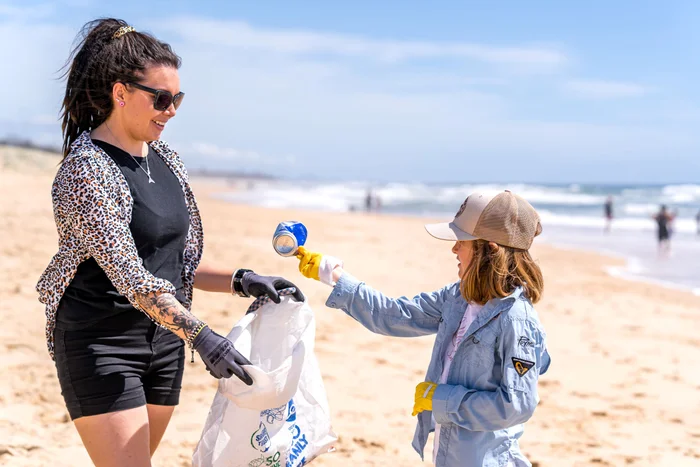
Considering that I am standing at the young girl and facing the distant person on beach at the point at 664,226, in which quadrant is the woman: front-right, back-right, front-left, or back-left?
back-left

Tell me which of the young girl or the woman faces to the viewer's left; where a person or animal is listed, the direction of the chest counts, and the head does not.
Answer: the young girl

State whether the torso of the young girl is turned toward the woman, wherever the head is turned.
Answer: yes

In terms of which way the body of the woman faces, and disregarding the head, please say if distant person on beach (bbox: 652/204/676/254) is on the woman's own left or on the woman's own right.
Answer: on the woman's own left

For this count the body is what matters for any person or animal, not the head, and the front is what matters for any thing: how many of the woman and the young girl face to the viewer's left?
1

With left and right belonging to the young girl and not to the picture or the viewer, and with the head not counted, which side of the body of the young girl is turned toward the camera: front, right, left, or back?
left

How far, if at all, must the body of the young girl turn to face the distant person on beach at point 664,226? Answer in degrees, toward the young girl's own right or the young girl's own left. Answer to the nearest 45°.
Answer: approximately 90° to the young girl's own right

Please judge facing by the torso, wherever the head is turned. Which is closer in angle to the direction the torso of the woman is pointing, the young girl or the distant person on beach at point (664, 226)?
the young girl

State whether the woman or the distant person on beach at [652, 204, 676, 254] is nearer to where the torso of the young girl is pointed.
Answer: the woman

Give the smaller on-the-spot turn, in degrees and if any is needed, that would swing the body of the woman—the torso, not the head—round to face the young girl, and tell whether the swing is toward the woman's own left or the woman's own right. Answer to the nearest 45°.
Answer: approximately 45° to the woman's own left

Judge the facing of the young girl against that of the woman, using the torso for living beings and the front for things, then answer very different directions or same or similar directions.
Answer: very different directions

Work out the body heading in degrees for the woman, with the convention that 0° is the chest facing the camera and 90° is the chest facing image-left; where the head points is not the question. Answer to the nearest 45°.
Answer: approximately 315°
